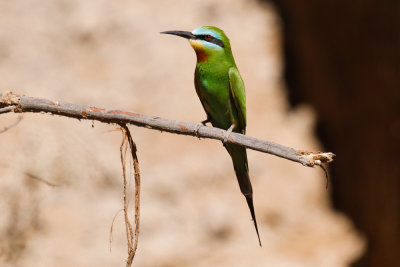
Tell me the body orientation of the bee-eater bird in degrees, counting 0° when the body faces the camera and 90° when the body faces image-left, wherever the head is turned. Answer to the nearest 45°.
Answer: approximately 45°
